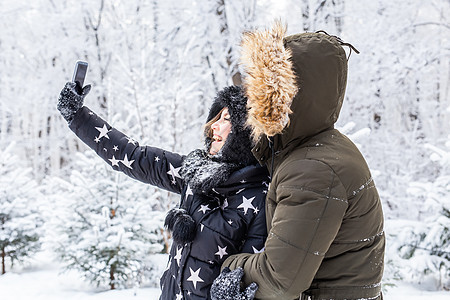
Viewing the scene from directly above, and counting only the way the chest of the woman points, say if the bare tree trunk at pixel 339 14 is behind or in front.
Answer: behind

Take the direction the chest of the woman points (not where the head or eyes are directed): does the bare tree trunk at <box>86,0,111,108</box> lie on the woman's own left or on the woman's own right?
on the woman's own right

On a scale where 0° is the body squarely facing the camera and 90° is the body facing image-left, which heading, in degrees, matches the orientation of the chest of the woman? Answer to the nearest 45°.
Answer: approximately 45°

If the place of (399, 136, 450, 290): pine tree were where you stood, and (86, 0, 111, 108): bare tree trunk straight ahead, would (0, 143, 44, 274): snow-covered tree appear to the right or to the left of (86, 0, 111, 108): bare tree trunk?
left

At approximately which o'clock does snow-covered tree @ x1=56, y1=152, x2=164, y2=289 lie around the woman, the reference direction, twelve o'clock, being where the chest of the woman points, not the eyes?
The snow-covered tree is roughly at 4 o'clock from the woman.

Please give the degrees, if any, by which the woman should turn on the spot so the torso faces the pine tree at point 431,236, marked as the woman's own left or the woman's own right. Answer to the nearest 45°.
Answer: approximately 180°

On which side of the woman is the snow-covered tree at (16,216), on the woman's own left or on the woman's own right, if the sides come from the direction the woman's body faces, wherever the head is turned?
on the woman's own right

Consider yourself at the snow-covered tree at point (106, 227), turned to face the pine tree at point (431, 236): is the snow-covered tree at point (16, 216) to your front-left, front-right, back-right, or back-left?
back-left

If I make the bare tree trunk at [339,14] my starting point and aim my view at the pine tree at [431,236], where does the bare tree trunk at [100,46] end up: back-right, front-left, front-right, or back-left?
back-right
